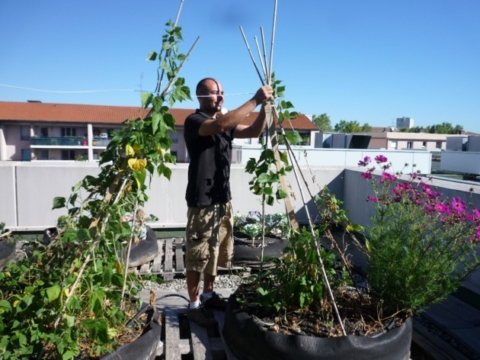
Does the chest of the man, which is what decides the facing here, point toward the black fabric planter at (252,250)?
no

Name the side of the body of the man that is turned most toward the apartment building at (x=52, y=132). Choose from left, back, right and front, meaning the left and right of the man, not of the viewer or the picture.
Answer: back

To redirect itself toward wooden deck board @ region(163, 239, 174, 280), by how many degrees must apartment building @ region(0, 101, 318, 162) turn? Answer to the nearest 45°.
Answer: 0° — it already faces it

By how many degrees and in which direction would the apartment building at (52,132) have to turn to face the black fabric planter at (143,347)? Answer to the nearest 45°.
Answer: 0° — it already faces it

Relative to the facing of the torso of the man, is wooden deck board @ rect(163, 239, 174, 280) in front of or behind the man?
behind

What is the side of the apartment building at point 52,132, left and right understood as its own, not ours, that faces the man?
front

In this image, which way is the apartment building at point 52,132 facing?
toward the camera

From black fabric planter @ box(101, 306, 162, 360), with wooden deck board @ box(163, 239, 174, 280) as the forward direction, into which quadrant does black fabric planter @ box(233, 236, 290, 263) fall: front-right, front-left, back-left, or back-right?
front-right

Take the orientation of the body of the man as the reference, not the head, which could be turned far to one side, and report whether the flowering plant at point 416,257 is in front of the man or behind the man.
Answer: in front

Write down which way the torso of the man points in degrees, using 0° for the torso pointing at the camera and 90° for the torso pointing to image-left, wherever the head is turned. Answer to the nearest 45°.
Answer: approximately 315°

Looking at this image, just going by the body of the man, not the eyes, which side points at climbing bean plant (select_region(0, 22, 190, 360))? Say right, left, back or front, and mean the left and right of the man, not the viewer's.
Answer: right

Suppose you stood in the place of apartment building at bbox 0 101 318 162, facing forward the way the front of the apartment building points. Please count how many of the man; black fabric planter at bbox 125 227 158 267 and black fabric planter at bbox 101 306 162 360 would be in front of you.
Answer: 3

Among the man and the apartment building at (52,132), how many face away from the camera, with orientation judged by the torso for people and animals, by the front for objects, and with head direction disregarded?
0

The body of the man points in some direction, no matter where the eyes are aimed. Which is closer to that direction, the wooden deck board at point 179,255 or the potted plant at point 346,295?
the potted plant

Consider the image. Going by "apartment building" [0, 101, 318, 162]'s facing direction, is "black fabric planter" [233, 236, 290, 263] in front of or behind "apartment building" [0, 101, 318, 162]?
in front
